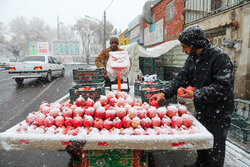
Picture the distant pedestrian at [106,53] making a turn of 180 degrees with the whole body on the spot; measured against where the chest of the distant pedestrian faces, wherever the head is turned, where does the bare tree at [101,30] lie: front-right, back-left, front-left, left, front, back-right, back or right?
front

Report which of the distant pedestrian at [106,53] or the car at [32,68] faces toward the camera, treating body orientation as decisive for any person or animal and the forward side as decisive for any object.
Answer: the distant pedestrian

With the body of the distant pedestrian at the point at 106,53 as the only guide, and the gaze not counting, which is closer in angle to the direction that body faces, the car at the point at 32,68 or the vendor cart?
the vendor cart

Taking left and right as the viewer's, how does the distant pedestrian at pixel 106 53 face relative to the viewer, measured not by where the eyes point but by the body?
facing the viewer

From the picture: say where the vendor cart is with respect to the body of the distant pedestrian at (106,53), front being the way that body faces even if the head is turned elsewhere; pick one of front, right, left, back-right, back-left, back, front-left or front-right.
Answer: front

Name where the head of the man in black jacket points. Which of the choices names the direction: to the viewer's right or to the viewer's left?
to the viewer's left

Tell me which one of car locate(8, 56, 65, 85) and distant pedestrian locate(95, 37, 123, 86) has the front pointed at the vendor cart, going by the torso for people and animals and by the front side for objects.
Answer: the distant pedestrian

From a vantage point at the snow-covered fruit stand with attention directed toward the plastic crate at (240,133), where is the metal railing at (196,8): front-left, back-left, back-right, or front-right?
front-left

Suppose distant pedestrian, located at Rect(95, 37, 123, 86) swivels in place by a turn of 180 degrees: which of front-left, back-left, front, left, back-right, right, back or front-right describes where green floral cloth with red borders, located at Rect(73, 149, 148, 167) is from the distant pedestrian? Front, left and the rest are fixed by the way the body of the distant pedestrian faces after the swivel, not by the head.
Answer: back

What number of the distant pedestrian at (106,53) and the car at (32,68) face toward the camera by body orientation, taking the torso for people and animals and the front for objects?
1

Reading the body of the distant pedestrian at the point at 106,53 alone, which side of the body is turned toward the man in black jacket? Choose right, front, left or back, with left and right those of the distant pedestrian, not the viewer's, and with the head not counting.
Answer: front
